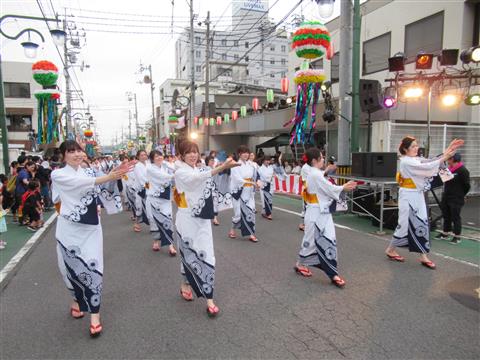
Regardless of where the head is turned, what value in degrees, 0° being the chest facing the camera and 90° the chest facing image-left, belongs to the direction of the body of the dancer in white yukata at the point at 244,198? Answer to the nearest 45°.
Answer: approximately 315°

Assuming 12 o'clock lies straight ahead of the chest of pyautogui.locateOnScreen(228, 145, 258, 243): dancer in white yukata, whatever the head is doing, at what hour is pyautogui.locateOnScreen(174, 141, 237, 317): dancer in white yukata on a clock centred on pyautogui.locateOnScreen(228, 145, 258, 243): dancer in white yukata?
pyautogui.locateOnScreen(174, 141, 237, 317): dancer in white yukata is roughly at 2 o'clock from pyautogui.locateOnScreen(228, 145, 258, 243): dancer in white yukata.

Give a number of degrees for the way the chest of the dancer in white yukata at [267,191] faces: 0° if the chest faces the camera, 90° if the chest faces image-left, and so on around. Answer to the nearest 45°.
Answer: approximately 315°

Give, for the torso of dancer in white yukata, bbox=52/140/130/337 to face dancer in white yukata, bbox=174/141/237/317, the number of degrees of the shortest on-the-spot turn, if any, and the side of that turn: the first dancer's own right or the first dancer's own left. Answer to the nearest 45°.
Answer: approximately 45° to the first dancer's own left

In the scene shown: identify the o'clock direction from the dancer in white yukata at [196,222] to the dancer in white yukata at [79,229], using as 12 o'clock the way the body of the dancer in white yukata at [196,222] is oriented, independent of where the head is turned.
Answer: the dancer in white yukata at [79,229] is roughly at 4 o'clock from the dancer in white yukata at [196,222].

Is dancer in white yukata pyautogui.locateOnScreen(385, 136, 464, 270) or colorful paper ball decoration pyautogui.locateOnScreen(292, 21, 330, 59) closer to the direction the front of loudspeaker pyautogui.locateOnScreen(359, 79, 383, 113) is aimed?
the colorful paper ball decoration
